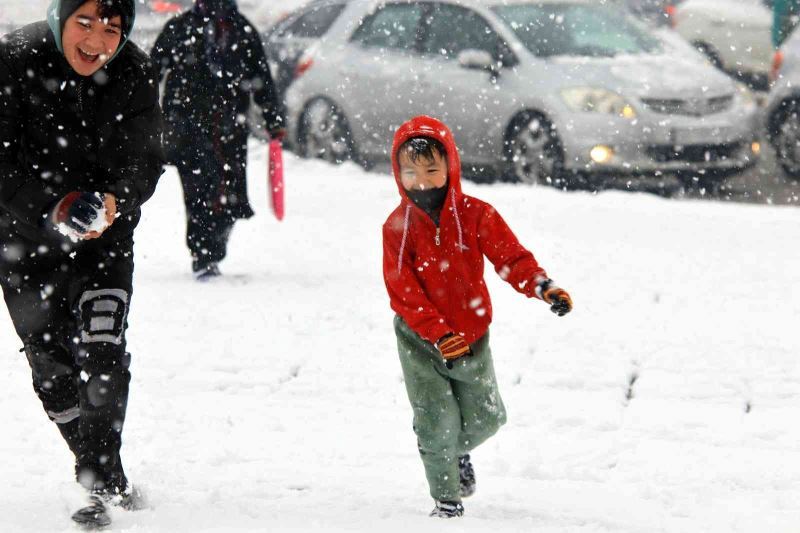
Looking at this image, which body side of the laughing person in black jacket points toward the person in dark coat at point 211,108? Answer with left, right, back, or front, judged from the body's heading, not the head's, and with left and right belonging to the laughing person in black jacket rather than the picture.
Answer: back

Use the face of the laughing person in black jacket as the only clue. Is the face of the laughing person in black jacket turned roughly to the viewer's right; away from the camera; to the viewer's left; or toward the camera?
toward the camera

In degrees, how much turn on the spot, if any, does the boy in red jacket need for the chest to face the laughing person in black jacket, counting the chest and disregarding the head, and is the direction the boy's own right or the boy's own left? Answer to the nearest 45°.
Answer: approximately 90° to the boy's own right

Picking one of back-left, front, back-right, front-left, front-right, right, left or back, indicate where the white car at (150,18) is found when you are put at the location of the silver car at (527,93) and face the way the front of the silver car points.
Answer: back

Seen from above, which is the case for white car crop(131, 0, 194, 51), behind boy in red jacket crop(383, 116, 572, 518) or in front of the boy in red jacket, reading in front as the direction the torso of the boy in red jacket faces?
behind

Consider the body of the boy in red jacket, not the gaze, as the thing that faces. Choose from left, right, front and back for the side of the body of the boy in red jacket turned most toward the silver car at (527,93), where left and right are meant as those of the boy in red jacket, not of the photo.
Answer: back

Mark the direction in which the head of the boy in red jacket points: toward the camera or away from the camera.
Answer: toward the camera

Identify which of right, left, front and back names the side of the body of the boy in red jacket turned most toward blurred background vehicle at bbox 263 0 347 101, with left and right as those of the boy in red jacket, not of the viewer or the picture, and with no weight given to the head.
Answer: back

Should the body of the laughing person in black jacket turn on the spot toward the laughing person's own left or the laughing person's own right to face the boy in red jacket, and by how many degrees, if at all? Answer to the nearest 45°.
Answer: approximately 45° to the laughing person's own left

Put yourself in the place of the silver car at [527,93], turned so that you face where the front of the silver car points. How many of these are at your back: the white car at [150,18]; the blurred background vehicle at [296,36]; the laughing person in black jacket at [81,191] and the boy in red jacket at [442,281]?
2

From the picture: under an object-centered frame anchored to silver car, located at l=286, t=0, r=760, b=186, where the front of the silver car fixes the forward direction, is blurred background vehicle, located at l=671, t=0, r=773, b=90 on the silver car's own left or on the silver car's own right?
on the silver car's own left

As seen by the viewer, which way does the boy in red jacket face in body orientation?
toward the camera

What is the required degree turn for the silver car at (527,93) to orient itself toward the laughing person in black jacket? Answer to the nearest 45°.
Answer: approximately 45° to its right

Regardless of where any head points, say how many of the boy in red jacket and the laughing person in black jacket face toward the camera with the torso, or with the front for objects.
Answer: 2

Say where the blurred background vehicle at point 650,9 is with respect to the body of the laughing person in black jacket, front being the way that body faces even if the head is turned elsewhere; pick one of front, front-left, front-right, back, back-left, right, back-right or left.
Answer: back-left

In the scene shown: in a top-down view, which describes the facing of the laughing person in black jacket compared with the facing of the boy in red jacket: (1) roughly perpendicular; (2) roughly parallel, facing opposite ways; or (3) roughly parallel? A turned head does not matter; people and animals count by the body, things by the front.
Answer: roughly parallel

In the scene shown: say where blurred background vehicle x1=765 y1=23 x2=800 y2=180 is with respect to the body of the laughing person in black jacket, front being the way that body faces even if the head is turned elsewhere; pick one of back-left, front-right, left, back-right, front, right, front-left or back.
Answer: back-left
